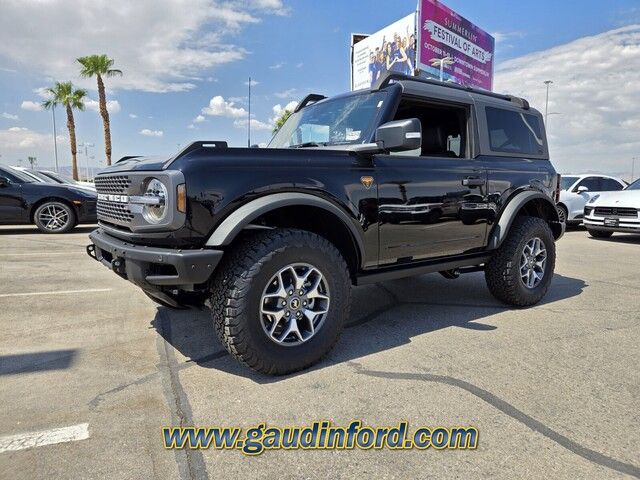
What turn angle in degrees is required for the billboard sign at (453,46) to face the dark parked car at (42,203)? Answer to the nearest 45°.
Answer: approximately 45° to its right

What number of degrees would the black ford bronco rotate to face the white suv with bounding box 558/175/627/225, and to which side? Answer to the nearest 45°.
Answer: approximately 180°

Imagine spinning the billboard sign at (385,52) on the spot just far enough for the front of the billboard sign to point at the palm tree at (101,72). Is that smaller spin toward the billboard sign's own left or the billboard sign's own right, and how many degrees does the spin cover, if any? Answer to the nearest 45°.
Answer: approximately 45° to the billboard sign's own right

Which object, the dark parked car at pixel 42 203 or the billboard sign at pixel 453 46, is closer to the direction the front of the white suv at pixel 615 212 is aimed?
the dark parked car

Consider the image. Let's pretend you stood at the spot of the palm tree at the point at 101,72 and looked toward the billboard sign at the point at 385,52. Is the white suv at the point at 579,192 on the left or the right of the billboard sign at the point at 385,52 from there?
right

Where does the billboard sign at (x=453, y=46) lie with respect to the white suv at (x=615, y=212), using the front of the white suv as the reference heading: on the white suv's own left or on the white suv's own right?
on the white suv's own right

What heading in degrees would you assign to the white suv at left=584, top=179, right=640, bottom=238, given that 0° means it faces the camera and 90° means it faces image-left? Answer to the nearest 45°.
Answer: approximately 45°

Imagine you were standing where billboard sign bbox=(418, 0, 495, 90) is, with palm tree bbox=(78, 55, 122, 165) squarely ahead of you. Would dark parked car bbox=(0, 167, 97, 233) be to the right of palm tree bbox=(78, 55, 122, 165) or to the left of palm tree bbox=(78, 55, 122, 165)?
left

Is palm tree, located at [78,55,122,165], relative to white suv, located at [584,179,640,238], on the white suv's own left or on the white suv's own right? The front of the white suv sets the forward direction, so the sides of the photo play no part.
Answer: on the white suv's own right
